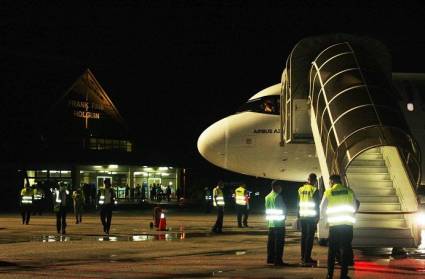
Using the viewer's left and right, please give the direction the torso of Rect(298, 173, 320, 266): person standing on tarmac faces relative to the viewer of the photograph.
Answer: facing away from the viewer and to the right of the viewer

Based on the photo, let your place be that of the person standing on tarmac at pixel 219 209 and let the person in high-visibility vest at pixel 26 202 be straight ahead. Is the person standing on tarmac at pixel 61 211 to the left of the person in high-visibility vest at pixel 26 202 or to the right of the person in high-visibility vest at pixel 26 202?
left

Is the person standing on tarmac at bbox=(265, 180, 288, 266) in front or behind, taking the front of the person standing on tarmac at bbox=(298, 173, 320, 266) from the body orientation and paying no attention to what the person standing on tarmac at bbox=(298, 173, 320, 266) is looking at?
behind

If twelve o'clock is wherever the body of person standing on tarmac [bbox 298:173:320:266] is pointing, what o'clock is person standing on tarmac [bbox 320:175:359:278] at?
person standing on tarmac [bbox 320:175:359:278] is roughly at 4 o'clock from person standing on tarmac [bbox 298:173:320:266].

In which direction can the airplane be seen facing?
to the viewer's left

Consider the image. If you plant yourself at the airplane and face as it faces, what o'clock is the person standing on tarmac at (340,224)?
The person standing on tarmac is roughly at 9 o'clock from the airplane.
